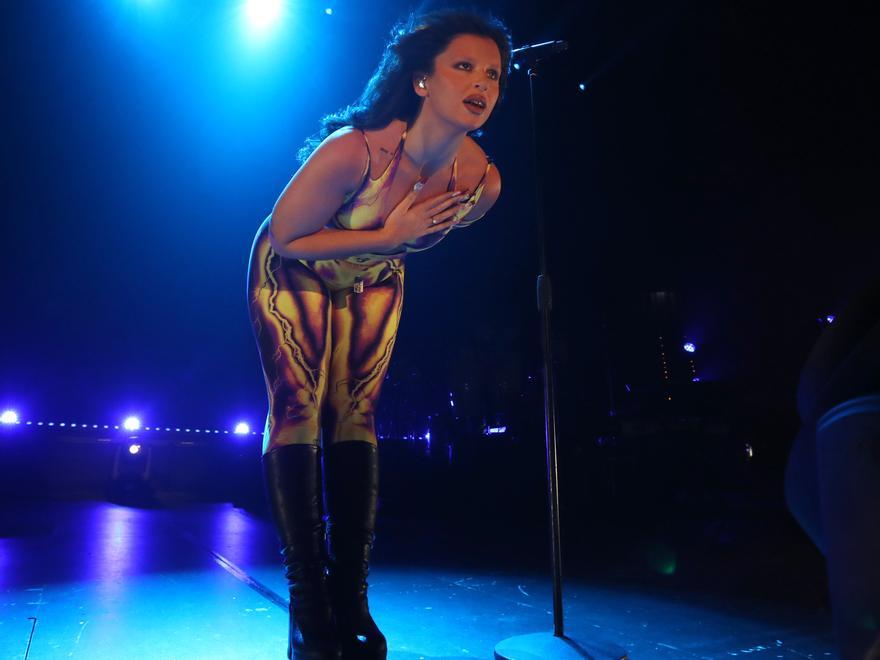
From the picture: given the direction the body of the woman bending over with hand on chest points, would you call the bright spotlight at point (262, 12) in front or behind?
behind

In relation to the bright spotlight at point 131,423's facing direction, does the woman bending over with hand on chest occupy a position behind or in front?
in front

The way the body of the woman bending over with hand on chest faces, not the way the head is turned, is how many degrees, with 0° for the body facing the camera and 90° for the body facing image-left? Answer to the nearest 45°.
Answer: approximately 315°

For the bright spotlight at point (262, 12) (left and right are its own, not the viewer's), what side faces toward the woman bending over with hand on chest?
front

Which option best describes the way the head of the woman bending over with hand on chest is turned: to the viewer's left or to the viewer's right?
to the viewer's right

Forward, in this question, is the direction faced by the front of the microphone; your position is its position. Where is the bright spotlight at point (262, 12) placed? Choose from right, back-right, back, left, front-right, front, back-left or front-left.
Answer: front-right

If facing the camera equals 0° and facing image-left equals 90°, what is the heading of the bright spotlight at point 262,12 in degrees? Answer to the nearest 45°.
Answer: approximately 0°

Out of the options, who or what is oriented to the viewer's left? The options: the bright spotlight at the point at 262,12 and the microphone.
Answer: the microphone

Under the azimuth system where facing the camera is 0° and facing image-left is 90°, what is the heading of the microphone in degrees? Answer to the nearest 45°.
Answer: approximately 90°
